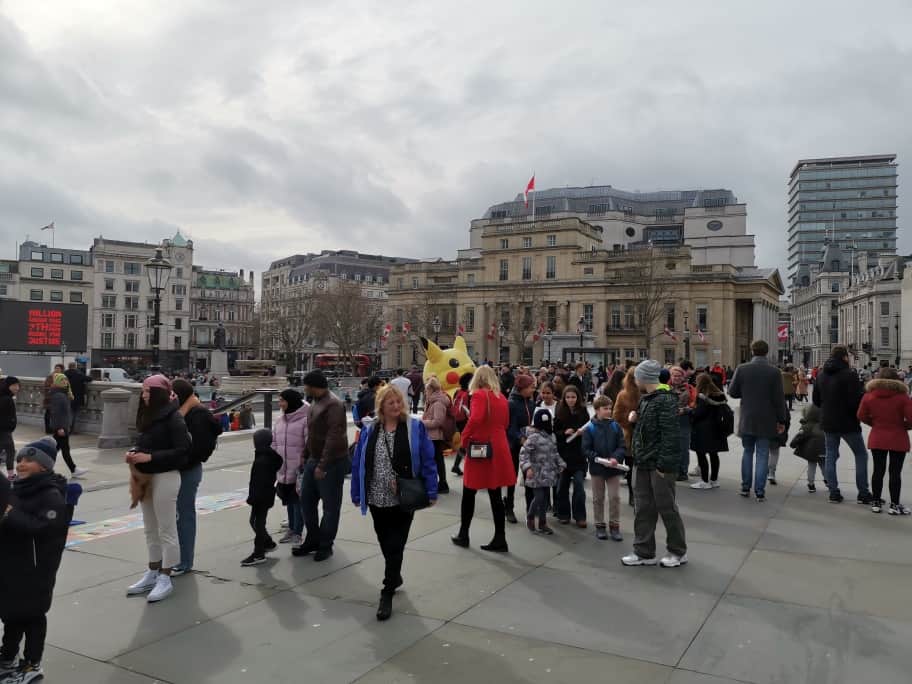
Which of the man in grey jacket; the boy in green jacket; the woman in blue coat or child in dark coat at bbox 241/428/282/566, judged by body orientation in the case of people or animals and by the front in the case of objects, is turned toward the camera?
the woman in blue coat

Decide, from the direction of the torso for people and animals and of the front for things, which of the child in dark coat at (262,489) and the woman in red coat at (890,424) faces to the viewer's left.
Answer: the child in dark coat

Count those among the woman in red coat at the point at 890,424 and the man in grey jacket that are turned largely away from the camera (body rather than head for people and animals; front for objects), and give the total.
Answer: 2

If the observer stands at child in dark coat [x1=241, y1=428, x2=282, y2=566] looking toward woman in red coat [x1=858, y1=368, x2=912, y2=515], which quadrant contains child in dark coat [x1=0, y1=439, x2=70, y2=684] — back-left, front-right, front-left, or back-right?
back-right

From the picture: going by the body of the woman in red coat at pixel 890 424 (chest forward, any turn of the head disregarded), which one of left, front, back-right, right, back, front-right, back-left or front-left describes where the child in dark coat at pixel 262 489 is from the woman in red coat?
back-left

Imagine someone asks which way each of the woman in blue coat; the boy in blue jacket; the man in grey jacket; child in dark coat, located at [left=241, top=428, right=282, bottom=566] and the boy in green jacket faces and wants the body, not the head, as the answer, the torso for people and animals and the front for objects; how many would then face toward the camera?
2

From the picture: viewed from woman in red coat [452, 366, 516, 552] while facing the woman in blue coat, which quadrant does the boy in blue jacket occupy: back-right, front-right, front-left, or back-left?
back-left

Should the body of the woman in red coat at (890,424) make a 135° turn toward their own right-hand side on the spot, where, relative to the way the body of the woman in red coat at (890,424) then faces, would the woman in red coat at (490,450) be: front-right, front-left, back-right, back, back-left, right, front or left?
right

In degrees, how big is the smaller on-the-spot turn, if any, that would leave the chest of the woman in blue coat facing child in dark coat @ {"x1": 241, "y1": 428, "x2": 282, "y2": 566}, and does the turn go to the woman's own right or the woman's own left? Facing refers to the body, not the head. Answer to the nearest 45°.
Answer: approximately 135° to the woman's own right

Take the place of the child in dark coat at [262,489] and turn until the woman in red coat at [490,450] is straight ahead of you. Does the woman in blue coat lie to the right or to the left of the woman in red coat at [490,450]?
right

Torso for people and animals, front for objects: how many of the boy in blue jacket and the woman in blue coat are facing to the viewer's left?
0

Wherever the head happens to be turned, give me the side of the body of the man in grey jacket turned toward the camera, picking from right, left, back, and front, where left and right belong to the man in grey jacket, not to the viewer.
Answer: back

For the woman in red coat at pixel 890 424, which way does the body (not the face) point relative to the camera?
away from the camera

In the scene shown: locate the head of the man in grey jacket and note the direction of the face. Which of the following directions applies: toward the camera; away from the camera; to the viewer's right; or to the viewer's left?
away from the camera
